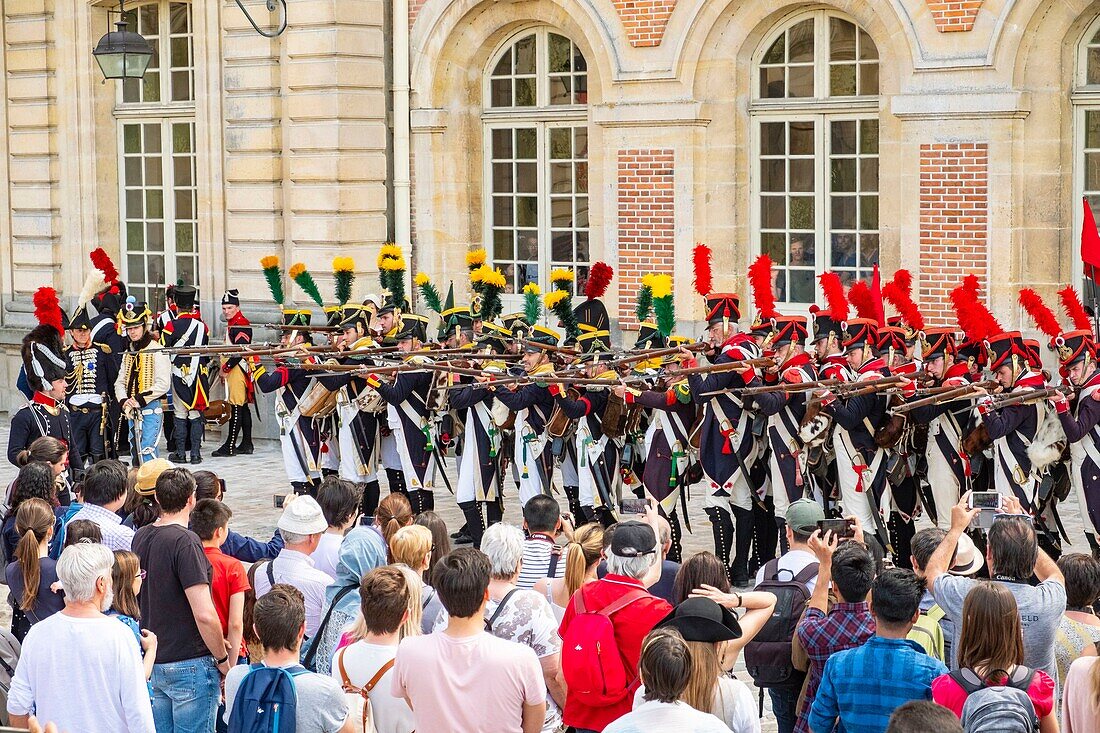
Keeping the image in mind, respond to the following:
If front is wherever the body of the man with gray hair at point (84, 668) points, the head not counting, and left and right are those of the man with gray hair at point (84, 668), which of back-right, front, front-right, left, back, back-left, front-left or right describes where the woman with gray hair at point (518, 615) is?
front-right

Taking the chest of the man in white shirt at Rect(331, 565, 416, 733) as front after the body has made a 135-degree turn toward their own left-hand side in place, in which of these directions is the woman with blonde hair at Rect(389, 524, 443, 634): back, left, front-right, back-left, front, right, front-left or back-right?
back-right

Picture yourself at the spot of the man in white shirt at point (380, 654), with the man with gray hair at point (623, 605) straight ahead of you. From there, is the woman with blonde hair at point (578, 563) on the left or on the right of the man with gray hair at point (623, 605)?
left

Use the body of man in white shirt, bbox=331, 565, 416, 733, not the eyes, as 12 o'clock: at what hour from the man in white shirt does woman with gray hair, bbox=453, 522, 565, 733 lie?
The woman with gray hair is roughly at 2 o'clock from the man in white shirt.

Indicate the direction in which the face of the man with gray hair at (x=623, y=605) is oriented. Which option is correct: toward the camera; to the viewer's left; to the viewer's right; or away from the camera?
away from the camera

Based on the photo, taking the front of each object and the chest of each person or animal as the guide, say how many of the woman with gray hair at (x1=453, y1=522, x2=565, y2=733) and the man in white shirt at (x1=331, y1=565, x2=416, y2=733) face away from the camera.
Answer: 2

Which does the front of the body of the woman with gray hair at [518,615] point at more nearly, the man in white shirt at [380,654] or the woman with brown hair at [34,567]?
the woman with brown hair

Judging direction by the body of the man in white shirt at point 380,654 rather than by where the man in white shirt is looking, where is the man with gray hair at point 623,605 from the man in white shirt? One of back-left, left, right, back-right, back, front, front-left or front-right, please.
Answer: right

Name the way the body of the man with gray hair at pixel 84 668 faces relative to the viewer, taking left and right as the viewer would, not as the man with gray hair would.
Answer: facing away from the viewer and to the right of the viewer

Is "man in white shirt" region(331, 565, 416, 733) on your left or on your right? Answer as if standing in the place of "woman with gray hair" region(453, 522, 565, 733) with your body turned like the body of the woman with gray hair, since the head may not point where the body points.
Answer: on your left

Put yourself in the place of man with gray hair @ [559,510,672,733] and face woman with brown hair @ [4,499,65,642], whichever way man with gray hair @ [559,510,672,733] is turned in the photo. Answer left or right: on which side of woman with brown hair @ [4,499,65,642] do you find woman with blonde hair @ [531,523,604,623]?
right

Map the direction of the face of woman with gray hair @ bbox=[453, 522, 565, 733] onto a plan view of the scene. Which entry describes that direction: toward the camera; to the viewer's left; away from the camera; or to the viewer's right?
away from the camera

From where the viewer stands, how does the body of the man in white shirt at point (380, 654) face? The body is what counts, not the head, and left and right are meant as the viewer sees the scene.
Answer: facing away from the viewer

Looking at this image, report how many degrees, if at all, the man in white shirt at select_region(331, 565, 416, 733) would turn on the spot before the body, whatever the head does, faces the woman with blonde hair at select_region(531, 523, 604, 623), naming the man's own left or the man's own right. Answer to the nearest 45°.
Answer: approximately 45° to the man's own right

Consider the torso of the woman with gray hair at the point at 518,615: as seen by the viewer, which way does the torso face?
away from the camera

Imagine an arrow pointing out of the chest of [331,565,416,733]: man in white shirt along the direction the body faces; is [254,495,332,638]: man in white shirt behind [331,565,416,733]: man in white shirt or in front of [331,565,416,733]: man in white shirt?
in front

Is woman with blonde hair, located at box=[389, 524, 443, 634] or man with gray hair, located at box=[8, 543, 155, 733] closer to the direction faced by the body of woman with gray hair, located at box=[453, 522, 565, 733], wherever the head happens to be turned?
the woman with blonde hair

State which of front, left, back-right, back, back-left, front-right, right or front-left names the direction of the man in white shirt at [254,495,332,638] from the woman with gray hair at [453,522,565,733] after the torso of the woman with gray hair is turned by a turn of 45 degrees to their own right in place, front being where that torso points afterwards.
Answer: left

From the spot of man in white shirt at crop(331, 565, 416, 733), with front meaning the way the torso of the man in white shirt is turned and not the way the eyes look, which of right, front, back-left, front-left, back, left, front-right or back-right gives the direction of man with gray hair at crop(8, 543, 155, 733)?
left
